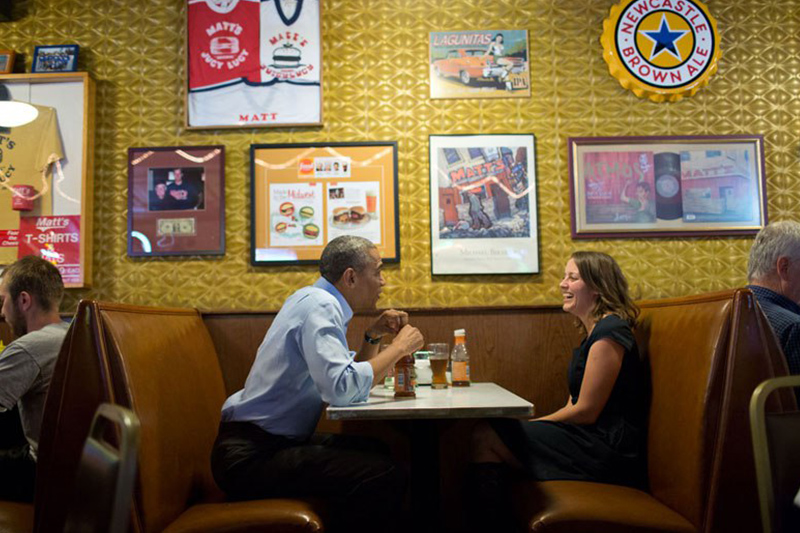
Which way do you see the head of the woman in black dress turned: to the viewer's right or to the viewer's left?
to the viewer's left

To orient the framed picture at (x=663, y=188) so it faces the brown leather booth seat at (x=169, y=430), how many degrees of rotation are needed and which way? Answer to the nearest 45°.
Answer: approximately 45° to its right

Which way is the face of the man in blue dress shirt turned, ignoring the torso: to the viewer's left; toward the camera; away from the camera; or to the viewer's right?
to the viewer's right

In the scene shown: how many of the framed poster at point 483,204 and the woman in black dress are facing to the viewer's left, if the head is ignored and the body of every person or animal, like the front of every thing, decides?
1

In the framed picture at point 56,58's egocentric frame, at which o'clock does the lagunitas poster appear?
The lagunitas poster is roughly at 10 o'clock from the framed picture.

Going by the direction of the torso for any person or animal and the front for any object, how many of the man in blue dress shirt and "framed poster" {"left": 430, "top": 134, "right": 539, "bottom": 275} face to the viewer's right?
1

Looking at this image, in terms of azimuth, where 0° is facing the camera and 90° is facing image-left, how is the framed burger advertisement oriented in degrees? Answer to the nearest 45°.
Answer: approximately 0°

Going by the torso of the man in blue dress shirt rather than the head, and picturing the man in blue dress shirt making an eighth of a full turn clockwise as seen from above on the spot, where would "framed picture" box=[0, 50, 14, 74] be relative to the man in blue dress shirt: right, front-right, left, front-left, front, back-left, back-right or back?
back

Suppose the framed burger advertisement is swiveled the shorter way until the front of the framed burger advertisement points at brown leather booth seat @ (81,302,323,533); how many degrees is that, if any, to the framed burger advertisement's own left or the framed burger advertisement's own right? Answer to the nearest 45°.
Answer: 0° — it already faces it

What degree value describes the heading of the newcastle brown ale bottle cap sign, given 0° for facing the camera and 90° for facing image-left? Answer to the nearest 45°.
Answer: approximately 0°

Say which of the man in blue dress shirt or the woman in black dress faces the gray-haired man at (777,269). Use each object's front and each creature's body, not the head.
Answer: the man in blue dress shirt
